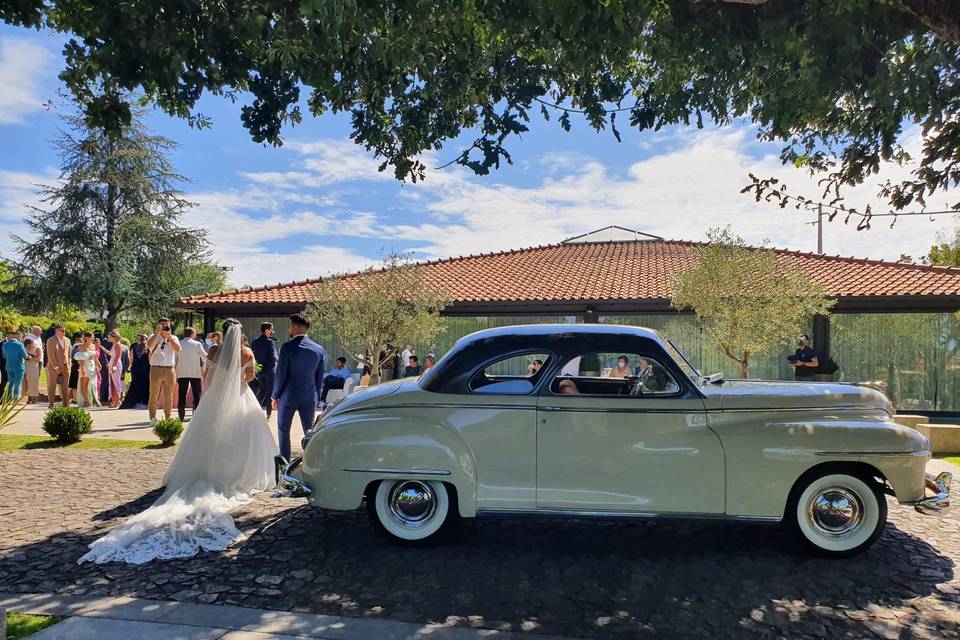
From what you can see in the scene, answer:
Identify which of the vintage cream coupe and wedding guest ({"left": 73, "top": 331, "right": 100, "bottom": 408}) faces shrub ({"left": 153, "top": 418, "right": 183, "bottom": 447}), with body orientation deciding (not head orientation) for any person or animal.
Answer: the wedding guest

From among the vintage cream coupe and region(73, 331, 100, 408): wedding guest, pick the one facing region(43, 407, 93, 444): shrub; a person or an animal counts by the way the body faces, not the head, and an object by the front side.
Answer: the wedding guest

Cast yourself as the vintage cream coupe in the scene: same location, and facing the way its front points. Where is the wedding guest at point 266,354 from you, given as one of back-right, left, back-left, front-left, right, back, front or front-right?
back-left

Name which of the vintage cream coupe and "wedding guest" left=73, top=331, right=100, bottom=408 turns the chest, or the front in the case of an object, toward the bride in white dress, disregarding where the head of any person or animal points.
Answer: the wedding guest

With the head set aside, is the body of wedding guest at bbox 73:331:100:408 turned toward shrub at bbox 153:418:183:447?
yes

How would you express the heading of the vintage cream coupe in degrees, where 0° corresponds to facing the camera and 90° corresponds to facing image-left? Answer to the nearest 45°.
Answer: approximately 270°

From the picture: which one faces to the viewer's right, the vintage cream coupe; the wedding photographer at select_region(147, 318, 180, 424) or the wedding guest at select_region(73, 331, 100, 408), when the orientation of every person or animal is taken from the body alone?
the vintage cream coupe
